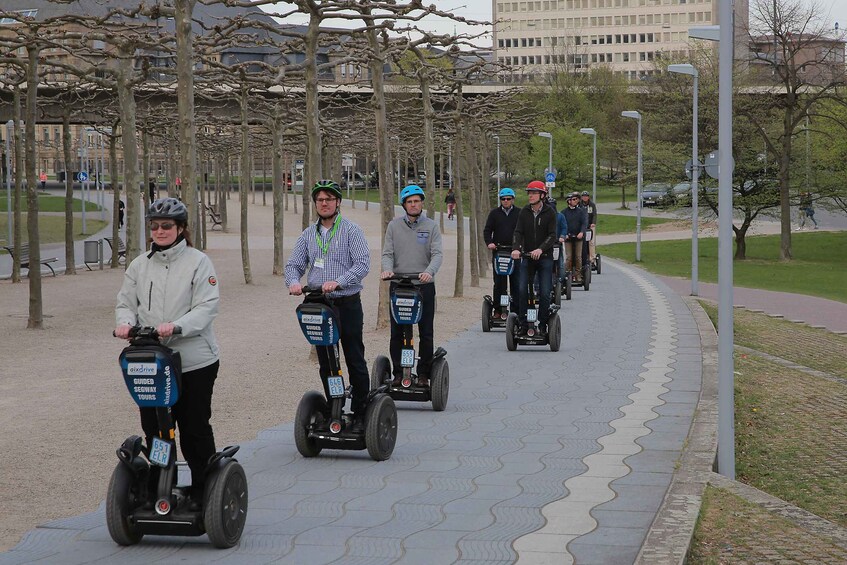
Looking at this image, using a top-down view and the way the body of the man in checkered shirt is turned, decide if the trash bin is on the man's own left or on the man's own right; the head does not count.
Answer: on the man's own right

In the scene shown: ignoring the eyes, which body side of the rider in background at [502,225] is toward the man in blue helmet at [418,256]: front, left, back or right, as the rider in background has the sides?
front

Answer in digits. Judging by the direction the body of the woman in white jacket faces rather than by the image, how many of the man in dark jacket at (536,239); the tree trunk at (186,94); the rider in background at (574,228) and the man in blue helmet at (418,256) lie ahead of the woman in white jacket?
0

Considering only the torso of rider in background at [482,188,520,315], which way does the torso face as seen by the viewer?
toward the camera

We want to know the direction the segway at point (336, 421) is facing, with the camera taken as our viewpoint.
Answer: facing the viewer and to the left of the viewer

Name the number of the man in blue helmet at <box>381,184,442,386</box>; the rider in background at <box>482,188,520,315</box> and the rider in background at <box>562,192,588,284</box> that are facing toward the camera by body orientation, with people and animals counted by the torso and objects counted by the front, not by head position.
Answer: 3

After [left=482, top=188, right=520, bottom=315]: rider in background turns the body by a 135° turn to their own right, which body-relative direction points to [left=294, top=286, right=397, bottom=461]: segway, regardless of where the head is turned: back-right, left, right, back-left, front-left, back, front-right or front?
back-left

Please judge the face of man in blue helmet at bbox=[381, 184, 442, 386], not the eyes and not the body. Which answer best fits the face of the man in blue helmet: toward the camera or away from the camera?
toward the camera

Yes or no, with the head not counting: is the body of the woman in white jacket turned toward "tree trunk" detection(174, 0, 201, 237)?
no

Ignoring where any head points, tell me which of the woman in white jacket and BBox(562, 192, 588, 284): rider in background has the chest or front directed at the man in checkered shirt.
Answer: the rider in background

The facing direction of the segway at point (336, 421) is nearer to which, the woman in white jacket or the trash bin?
the woman in white jacket

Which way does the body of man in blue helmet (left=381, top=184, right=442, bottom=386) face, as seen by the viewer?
toward the camera

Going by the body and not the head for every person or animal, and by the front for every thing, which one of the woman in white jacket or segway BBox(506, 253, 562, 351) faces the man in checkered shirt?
the segway

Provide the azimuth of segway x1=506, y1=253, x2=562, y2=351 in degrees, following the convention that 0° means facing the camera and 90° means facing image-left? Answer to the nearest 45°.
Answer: approximately 0°

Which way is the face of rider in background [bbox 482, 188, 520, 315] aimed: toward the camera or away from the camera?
toward the camera

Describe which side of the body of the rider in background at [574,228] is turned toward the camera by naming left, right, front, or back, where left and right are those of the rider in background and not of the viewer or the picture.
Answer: front

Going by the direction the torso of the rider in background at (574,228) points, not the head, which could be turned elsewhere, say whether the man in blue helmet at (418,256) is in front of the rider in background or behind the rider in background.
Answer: in front

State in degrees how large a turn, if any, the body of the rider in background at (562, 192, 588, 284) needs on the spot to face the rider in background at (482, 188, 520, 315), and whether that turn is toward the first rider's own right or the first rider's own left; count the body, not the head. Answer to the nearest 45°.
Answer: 0° — they already face them

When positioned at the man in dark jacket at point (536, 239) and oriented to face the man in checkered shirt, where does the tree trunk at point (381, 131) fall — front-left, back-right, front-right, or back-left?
back-right
